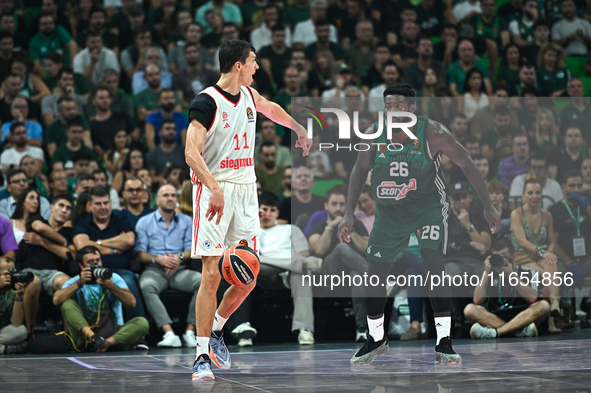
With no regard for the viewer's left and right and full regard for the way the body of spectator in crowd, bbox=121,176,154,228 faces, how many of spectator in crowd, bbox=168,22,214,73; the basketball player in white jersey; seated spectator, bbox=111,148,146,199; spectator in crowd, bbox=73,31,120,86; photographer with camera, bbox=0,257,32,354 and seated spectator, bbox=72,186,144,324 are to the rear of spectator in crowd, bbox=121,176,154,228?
3

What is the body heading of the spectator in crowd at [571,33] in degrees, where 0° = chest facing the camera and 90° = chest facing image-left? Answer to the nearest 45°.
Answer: approximately 0°

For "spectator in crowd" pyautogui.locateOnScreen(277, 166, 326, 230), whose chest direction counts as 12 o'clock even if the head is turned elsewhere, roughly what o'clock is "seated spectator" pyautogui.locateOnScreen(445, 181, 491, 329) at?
The seated spectator is roughly at 9 o'clock from the spectator in crowd.

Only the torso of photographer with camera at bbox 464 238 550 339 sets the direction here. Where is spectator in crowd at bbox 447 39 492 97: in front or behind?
behind

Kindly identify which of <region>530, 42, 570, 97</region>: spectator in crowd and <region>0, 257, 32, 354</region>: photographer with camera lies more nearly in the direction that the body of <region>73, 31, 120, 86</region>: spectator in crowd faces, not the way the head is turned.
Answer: the photographer with camera

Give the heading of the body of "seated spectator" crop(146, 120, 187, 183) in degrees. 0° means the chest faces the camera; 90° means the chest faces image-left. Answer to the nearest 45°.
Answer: approximately 0°

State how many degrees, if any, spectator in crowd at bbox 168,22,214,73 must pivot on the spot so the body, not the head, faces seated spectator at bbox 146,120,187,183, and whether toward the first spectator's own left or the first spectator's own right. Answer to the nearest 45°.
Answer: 0° — they already face them
